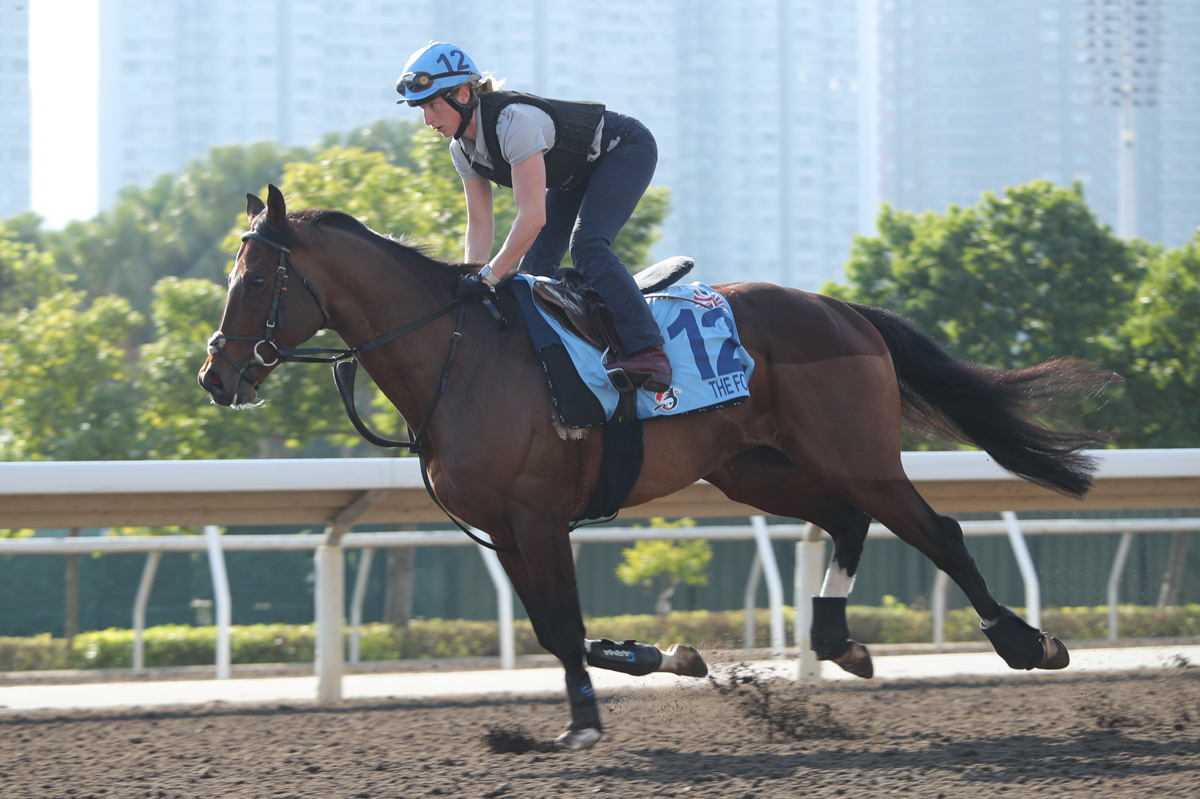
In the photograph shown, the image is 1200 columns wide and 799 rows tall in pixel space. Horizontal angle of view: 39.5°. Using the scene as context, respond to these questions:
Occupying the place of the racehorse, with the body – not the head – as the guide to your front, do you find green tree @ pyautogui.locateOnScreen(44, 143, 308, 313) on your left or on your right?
on your right

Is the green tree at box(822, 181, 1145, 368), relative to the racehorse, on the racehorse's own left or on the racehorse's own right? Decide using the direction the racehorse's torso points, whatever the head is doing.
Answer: on the racehorse's own right

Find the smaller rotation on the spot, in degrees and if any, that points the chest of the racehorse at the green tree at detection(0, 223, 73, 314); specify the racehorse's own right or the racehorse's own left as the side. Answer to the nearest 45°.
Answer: approximately 45° to the racehorse's own right

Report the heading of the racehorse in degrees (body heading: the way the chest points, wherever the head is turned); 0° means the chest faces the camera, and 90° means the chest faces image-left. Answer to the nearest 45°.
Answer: approximately 90°

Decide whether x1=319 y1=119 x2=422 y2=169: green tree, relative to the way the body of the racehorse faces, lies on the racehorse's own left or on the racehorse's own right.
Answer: on the racehorse's own right

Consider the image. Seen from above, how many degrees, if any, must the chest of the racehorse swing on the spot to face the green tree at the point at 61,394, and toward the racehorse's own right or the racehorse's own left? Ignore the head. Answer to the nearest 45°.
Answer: approximately 45° to the racehorse's own right

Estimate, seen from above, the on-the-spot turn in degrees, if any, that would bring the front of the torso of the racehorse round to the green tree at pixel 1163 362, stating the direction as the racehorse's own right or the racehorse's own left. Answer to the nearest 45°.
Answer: approximately 135° to the racehorse's own right
